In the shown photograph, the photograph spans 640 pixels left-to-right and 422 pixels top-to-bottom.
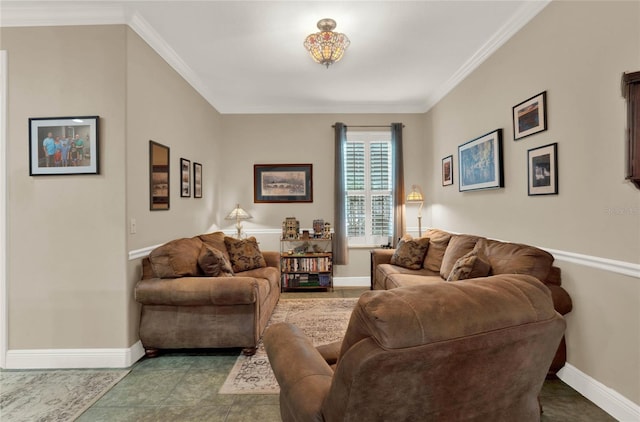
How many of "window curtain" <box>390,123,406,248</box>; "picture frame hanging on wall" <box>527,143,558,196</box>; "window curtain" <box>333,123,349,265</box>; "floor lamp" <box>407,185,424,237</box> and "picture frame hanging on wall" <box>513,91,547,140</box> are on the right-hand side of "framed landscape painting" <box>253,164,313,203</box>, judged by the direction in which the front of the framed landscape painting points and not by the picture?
0

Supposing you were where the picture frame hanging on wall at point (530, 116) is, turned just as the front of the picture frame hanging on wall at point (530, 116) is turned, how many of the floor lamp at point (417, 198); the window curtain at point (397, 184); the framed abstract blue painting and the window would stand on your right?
4

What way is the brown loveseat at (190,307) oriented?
to the viewer's right

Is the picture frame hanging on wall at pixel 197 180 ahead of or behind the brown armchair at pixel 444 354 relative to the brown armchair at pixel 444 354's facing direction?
ahead

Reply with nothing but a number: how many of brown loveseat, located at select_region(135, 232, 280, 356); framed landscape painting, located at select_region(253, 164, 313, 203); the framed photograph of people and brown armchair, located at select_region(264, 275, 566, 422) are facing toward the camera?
2

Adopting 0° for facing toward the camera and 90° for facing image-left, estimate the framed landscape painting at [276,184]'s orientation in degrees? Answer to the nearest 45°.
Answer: approximately 0°

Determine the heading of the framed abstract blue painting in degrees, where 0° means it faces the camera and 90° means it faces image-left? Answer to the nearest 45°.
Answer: approximately 45°

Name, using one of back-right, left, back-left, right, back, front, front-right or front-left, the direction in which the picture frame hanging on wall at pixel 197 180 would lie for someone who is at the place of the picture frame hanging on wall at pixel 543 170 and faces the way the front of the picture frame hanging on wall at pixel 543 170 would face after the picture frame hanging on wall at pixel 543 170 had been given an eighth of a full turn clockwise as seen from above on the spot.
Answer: front

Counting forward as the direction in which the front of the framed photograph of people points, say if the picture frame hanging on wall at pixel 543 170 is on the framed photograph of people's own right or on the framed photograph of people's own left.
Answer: on the framed photograph of people's own left

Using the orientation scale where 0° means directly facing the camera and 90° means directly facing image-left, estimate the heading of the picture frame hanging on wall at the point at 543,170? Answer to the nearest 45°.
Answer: approximately 45°

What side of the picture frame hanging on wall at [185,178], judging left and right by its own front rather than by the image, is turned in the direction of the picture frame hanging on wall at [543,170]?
front

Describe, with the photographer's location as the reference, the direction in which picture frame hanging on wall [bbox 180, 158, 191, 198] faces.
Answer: facing the viewer and to the right of the viewer

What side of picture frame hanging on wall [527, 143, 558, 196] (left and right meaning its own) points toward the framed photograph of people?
front

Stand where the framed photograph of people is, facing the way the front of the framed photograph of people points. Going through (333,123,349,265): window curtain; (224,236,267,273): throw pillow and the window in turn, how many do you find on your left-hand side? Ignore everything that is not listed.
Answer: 3

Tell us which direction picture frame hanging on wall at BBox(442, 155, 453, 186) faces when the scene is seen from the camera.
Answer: facing the viewer and to the left of the viewer

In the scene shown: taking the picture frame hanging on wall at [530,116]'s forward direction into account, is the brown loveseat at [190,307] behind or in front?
in front

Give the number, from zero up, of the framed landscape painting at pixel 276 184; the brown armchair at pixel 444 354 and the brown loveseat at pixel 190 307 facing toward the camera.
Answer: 1
